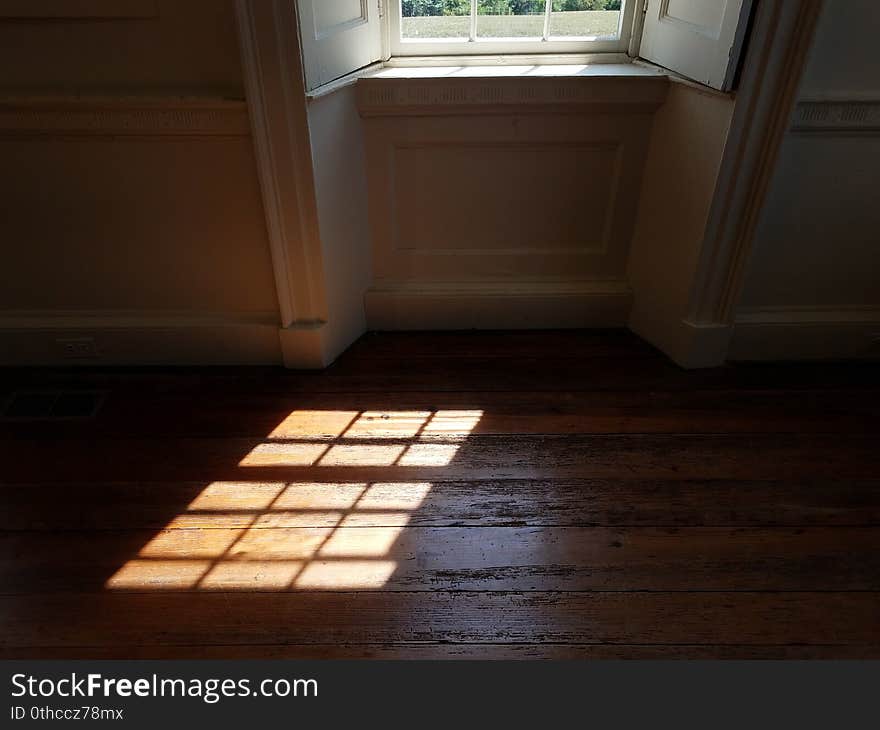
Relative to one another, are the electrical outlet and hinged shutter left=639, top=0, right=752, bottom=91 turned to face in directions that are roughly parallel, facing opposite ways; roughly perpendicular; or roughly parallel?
roughly perpendicular

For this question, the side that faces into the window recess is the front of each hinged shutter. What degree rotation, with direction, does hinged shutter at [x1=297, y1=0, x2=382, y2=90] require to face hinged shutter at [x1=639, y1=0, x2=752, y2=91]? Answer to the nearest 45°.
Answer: approximately 45° to its left

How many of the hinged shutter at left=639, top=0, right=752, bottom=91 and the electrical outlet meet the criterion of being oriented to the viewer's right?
0

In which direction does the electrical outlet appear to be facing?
toward the camera

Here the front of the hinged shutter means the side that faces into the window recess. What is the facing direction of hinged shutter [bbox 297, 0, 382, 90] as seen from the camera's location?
facing the viewer and to the right of the viewer

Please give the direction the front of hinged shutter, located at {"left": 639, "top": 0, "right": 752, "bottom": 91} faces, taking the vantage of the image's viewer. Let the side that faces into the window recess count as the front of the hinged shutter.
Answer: facing the viewer and to the left of the viewer

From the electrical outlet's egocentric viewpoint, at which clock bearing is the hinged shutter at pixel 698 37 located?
The hinged shutter is roughly at 10 o'clock from the electrical outlet.

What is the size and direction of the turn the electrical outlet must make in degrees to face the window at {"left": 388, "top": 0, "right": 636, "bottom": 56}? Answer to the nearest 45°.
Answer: approximately 90° to its left

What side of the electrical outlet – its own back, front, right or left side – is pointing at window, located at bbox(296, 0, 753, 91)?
left

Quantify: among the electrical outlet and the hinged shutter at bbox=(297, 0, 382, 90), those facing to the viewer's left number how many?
0

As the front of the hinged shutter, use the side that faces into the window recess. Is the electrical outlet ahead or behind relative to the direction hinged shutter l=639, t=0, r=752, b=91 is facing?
ahead

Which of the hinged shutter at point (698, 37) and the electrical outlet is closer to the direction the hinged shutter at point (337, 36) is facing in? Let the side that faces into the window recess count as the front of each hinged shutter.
the hinged shutter
